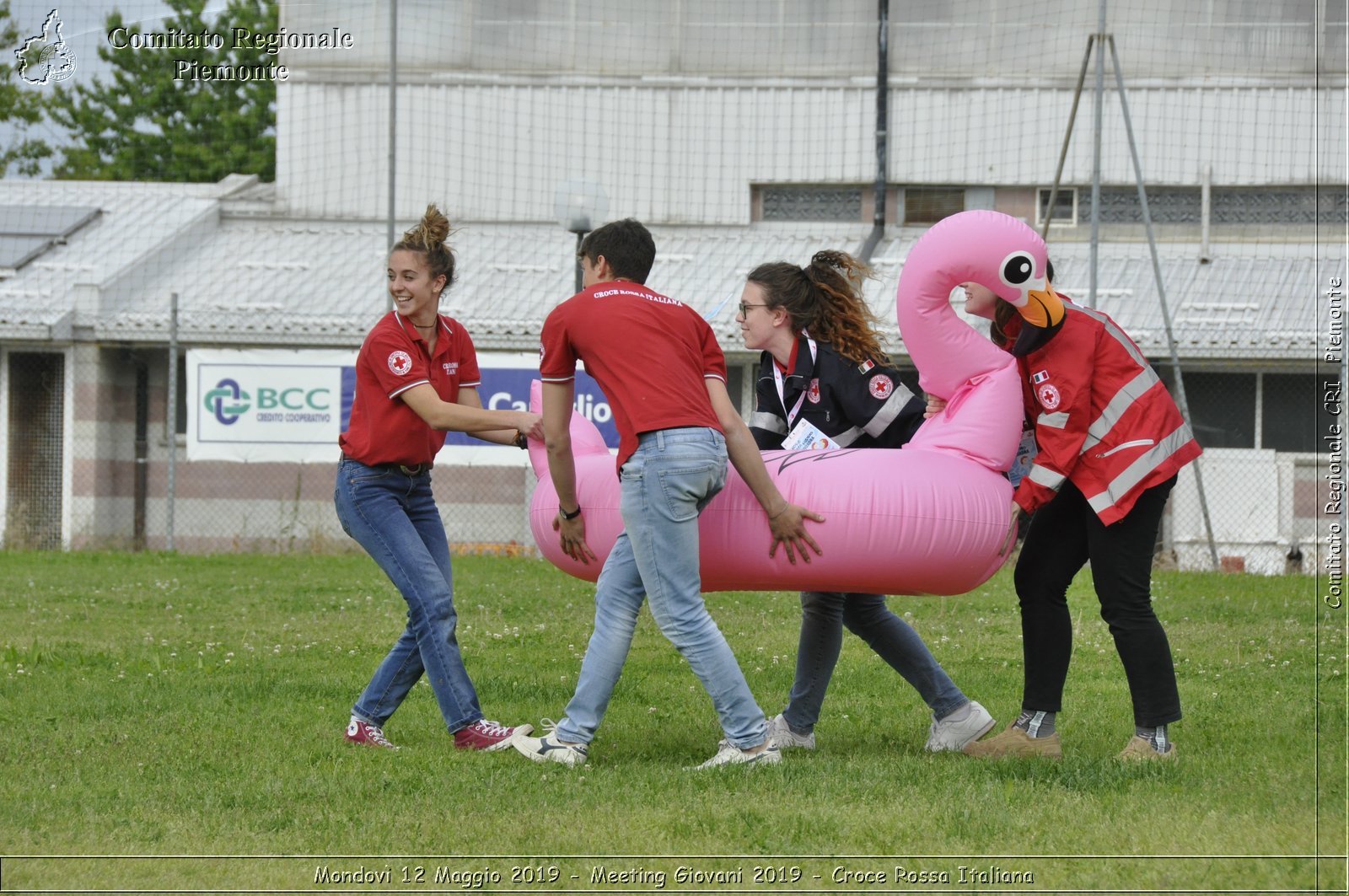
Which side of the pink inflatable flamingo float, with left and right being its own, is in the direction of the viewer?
right

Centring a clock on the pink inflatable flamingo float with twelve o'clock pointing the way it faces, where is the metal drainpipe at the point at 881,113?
The metal drainpipe is roughly at 9 o'clock from the pink inflatable flamingo float.

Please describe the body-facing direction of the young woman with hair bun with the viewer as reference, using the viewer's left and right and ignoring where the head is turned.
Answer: facing the viewer and to the right of the viewer

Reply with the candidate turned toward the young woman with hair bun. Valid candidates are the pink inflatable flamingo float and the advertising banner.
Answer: the advertising banner

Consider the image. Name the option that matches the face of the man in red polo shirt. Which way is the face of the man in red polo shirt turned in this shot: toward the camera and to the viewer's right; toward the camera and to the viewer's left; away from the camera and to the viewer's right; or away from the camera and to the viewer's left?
away from the camera and to the viewer's left

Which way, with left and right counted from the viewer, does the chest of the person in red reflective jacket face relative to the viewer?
facing to the left of the viewer

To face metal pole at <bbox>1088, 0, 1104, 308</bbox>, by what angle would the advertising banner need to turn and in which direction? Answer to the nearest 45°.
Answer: approximately 45° to its left

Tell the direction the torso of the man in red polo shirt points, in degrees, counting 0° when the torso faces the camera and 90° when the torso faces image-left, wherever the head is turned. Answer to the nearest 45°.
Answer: approximately 135°

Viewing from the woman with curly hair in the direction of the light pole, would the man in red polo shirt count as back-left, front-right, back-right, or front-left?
back-left

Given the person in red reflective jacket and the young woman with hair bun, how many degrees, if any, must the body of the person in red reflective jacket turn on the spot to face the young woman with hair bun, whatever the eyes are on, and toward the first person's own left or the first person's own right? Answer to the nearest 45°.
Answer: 0° — they already face them

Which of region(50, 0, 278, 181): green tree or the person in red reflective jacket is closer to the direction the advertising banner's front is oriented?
the person in red reflective jacket
